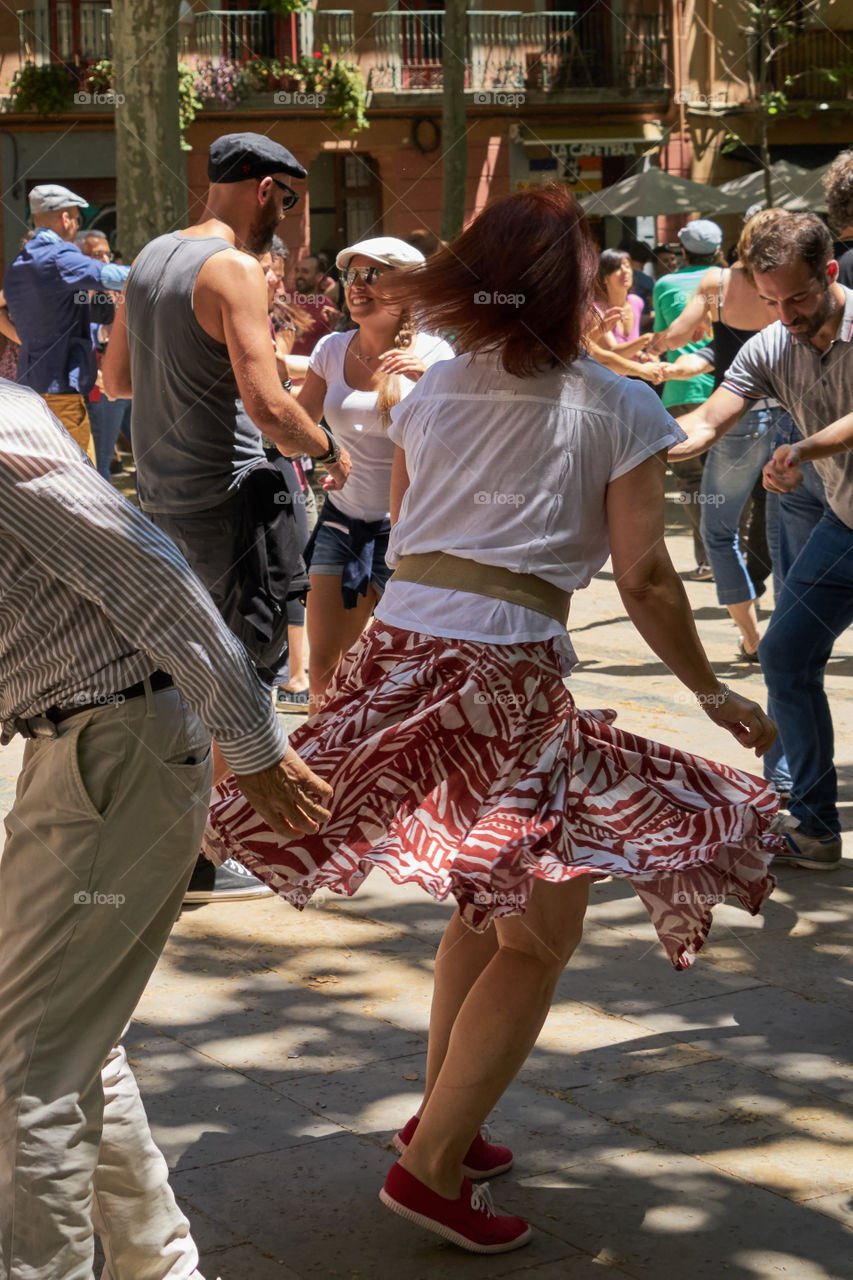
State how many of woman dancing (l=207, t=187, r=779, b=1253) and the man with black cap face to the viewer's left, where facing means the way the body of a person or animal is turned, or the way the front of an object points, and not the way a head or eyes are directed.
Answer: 0

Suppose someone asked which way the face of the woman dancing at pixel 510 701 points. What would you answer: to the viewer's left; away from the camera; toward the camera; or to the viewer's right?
away from the camera

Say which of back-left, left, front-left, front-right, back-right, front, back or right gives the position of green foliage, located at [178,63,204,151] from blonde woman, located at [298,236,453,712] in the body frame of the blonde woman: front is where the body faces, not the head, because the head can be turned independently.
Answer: back-right

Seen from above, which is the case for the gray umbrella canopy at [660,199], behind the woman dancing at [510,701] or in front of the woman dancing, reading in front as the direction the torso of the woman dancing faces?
in front

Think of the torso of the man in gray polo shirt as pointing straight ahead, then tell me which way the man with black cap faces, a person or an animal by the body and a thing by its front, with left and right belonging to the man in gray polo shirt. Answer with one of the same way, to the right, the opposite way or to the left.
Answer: the opposite way

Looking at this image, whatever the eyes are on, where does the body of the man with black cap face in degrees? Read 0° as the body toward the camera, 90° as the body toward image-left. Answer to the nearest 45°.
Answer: approximately 225°

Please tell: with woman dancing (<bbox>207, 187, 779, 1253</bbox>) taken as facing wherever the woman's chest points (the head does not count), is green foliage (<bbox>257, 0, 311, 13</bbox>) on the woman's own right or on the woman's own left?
on the woman's own left

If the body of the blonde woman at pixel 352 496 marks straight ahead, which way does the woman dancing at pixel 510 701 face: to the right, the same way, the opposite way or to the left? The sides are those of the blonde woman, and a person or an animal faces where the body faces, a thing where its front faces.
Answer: the opposite way

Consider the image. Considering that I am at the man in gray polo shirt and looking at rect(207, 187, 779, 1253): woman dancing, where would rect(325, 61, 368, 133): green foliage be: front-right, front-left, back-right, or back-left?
back-right

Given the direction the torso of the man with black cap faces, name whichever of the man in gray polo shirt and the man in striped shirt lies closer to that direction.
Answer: the man in gray polo shirt

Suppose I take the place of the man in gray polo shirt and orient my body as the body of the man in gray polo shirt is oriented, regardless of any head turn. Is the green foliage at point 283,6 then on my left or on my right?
on my right
